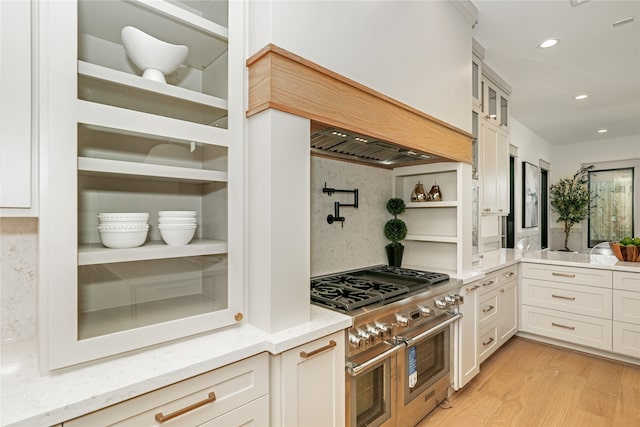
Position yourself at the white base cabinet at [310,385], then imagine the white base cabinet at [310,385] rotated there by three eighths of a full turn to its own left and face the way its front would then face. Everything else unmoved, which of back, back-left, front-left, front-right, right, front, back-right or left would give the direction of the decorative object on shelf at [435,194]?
front-right

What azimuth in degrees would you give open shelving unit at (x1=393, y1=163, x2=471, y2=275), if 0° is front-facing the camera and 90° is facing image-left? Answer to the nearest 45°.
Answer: approximately 45°

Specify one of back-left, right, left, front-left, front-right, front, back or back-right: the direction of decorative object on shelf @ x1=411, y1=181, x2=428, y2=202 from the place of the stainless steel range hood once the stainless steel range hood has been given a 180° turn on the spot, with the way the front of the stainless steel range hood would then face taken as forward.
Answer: right

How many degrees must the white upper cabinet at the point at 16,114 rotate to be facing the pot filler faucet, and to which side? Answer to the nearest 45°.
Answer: approximately 90° to its left

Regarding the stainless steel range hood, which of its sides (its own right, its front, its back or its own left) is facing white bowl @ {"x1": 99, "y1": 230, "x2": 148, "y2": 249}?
right

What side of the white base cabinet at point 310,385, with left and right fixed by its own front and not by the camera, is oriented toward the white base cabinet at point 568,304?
left

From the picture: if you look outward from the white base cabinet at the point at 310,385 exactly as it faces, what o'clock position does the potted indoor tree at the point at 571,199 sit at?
The potted indoor tree is roughly at 9 o'clock from the white base cabinet.
